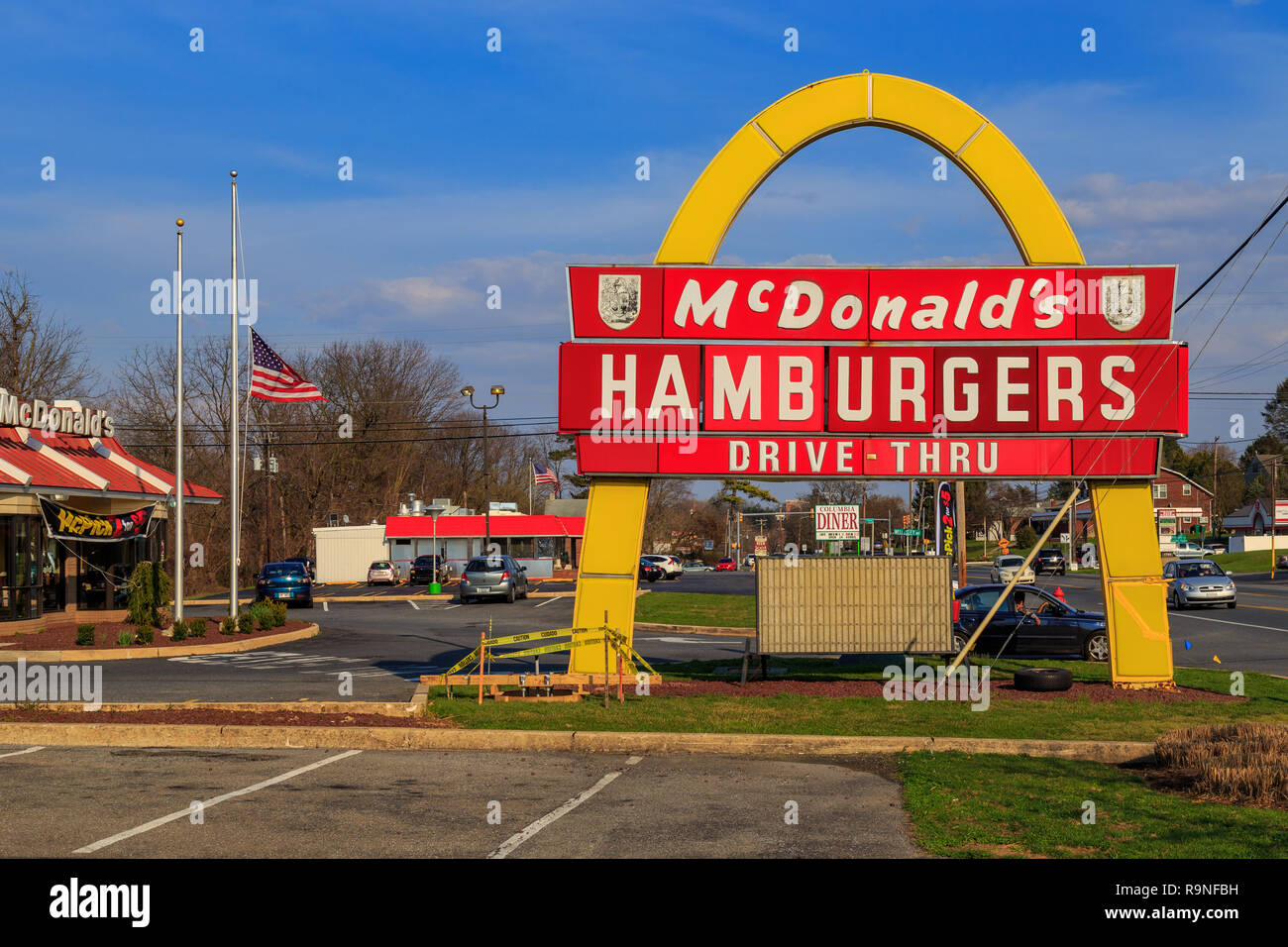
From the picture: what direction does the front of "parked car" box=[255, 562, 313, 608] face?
away from the camera

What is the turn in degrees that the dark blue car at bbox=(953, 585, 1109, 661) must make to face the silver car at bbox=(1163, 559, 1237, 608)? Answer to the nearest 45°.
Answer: approximately 90° to its left

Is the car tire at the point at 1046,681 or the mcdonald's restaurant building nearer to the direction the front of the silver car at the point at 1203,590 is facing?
the car tire

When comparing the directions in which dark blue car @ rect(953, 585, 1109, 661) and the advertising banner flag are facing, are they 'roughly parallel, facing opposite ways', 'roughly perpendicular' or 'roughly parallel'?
roughly perpendicular

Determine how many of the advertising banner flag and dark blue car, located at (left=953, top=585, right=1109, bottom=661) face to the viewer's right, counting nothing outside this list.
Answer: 1

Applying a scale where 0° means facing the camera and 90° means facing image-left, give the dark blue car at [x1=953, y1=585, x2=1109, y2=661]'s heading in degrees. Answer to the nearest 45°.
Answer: approximately 270°

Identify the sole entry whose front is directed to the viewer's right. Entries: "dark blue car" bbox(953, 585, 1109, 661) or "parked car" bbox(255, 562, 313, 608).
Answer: the dark blue car
